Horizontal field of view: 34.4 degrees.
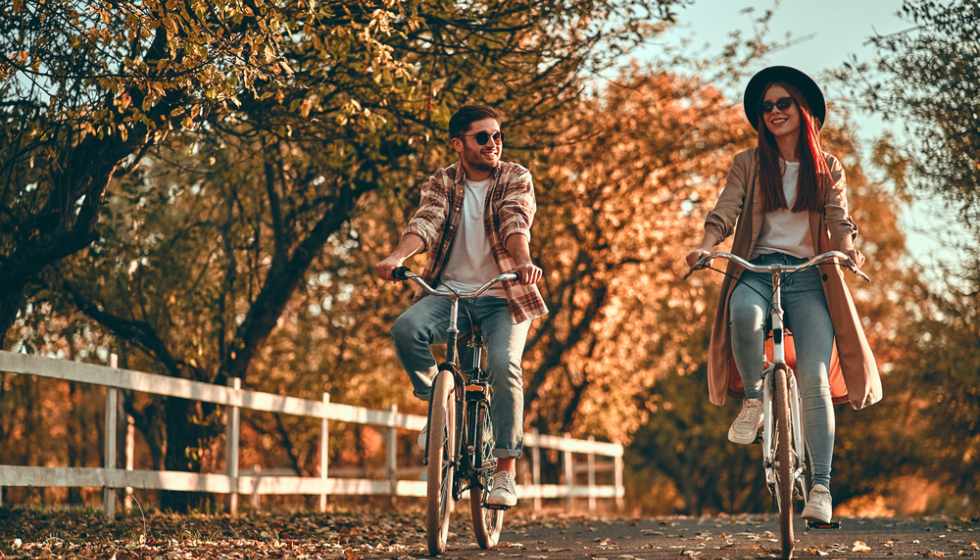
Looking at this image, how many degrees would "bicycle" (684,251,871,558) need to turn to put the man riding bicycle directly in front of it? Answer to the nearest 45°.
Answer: approximately 90° to its right

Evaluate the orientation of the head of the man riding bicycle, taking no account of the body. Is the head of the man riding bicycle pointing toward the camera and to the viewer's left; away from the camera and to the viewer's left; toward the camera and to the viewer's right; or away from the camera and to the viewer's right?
toward the camera and to the viewer's right

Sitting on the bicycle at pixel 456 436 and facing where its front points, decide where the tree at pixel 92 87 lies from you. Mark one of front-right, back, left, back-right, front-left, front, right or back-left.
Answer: back-right

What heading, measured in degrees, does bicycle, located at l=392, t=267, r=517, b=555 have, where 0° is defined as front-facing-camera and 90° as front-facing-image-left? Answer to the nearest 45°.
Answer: approximately 0°

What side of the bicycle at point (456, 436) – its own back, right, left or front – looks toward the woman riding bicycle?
left

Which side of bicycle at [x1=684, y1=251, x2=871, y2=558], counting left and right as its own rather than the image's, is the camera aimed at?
front

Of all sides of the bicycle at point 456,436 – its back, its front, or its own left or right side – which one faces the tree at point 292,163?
back

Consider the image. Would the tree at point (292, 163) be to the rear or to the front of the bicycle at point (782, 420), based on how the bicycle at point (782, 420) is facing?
to the rear

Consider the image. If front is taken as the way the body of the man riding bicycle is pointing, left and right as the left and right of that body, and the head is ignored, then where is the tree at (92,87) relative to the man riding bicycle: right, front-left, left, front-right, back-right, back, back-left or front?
back-right

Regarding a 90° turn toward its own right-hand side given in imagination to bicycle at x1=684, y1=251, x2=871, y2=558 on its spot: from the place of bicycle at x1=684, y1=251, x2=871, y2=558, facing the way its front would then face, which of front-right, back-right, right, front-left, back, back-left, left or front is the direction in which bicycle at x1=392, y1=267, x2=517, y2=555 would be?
front
